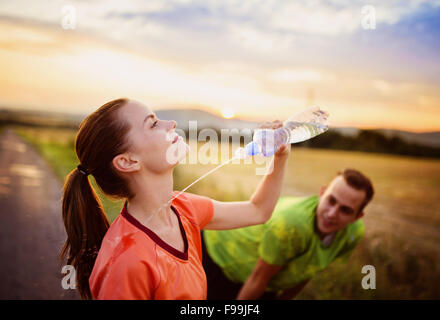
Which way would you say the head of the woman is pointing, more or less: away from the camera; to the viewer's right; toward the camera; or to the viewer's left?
to the viewer's right

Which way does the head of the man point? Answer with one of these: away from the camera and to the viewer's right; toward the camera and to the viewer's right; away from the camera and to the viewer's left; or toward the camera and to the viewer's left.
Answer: toward the camera and to the viewer's left

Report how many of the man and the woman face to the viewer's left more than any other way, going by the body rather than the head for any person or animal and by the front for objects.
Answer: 0

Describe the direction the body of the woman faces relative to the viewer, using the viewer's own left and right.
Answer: facing the viewer and to the right of the viewer

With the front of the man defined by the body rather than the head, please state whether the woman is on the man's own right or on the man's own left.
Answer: on the man's own right

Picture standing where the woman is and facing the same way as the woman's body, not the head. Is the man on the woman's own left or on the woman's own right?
on the woman's own left
